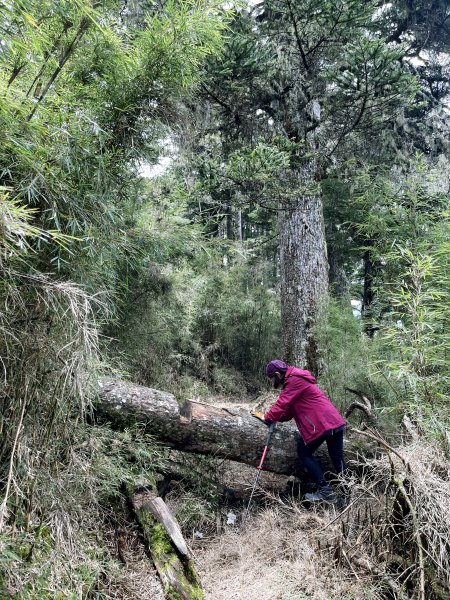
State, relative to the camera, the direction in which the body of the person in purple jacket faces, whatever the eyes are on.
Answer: to the viewer's left

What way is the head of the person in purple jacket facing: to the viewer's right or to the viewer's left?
to the viewer's left
